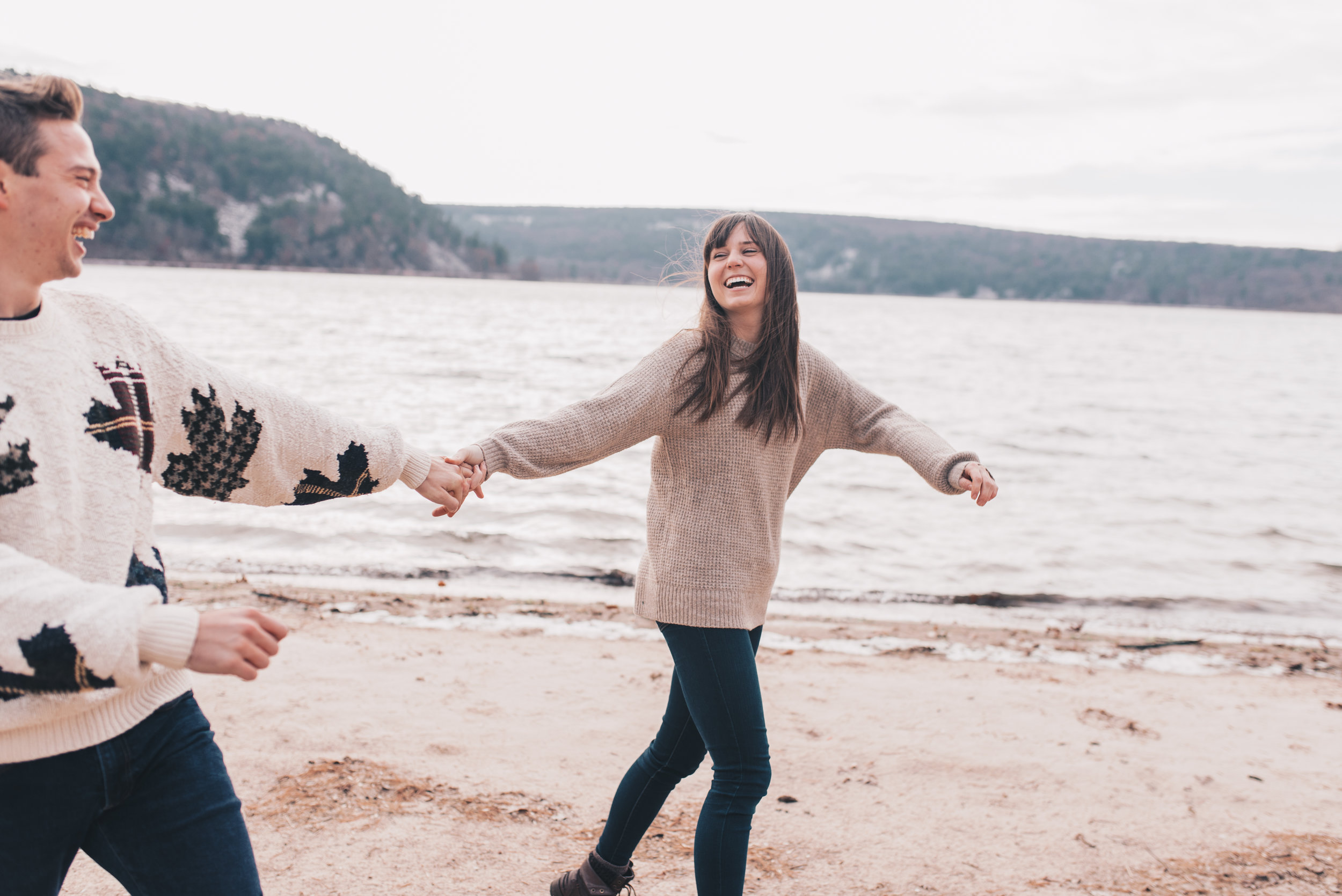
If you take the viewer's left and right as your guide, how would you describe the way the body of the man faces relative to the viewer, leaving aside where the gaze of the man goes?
facing the viewer and to the right of the viewer

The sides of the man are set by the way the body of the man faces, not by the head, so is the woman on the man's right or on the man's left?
on the man's left

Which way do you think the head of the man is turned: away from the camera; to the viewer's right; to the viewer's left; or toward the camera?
to the viewer's right
